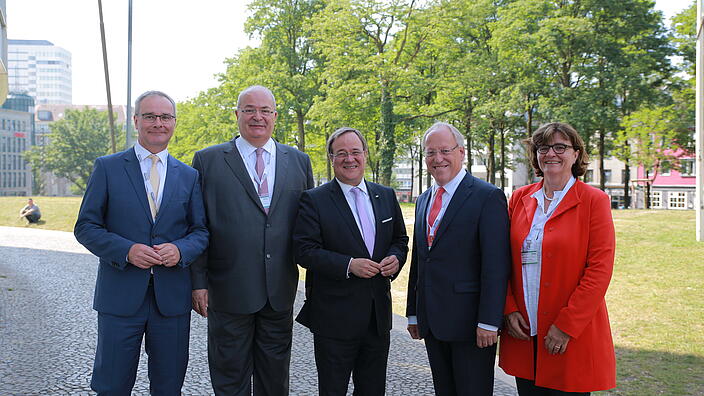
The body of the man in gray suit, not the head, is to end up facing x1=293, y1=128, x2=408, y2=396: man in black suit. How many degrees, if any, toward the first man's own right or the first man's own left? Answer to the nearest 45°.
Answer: approximately 45° to the first man's own left

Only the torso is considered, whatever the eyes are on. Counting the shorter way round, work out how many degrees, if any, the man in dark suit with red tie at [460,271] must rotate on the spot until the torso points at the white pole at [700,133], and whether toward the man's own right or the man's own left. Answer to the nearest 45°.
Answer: approximately 180°

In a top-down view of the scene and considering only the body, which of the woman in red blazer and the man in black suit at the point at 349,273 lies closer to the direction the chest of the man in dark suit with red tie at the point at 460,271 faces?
the man in black suit

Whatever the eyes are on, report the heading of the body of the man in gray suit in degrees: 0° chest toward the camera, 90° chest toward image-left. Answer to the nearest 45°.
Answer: approximately 0°

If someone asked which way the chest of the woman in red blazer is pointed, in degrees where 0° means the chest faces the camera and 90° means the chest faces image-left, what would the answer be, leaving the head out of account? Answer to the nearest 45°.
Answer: approximately 45°

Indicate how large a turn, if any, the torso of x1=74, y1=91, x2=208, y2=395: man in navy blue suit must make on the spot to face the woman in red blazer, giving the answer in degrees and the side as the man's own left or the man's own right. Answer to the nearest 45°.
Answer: approximately 45° to the man's own left

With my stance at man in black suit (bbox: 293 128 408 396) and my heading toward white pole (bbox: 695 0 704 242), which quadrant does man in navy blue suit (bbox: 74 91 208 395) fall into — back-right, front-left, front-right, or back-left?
back-left

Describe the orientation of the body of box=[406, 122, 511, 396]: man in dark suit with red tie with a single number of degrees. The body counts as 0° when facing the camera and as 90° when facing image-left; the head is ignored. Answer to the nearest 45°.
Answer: approximately 45°

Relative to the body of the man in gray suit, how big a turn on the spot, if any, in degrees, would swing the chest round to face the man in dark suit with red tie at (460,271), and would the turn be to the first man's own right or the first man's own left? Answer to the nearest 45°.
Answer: approximately 45° to the first man's own left

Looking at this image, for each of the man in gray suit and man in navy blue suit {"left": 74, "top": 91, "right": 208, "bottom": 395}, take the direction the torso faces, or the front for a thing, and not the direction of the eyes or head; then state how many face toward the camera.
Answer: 2
